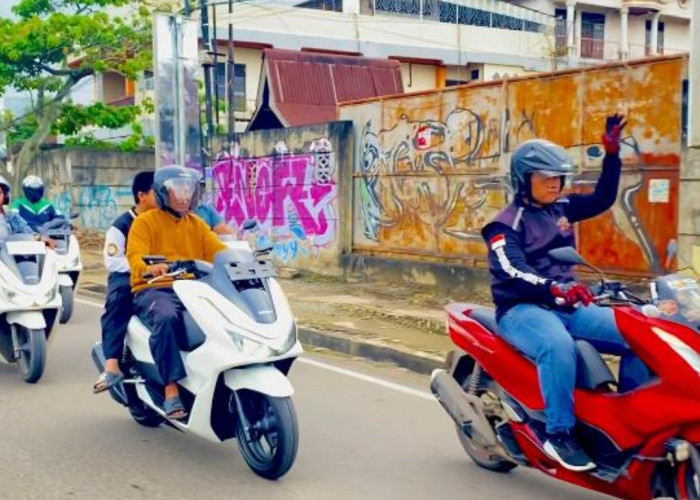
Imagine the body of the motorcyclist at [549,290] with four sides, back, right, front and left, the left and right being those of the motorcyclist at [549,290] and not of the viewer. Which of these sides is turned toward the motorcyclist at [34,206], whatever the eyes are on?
back

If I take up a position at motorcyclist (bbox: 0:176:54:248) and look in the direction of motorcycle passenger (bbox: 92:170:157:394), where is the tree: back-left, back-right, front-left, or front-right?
back-left

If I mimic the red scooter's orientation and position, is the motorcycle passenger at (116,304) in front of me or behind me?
behind

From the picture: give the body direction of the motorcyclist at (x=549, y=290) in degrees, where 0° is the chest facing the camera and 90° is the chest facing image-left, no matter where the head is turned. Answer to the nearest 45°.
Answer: approximately 315°

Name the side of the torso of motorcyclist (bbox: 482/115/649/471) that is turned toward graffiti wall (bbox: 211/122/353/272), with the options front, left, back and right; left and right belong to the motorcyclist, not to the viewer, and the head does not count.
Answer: back

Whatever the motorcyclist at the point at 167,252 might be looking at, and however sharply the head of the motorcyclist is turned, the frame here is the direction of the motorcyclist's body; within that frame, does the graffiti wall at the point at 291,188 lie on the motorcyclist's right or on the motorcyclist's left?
on the motorcyclist's left

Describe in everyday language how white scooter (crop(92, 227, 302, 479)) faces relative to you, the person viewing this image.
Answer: facing the viewer and to the right of the viewer

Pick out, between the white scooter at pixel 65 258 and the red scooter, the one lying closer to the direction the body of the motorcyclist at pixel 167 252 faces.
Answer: the red scooter

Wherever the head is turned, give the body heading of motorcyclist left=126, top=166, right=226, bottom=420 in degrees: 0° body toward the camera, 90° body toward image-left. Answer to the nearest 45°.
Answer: approximately 315°

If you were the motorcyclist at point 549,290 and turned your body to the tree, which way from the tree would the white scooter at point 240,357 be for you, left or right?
left

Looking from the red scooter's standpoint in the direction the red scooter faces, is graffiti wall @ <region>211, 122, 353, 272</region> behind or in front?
behind
